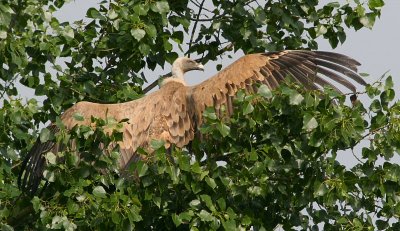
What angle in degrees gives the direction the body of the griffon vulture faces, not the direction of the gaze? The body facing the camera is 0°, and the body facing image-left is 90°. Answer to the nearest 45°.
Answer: approximately 225°
